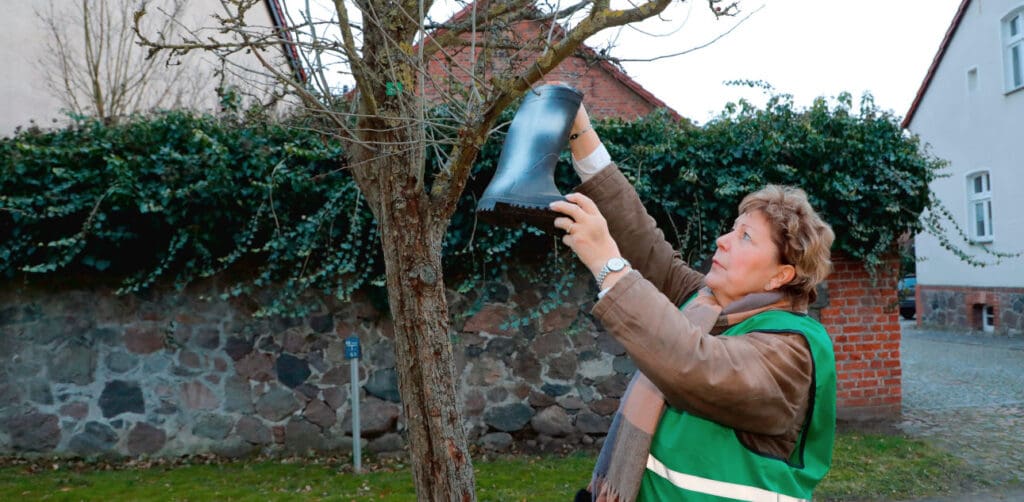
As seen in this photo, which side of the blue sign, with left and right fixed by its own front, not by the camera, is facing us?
front

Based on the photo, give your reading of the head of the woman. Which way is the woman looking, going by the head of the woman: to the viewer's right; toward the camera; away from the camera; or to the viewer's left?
to the viewer's left

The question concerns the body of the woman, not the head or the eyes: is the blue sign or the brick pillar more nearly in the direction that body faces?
the blue sign

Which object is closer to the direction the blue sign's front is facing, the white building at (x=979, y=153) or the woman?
the woman

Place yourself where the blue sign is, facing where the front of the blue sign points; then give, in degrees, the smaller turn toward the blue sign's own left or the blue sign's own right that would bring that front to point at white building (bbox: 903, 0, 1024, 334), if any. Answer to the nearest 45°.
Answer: approximately 135° to the blue sign's own left

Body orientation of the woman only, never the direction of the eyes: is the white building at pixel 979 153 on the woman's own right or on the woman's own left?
on the woman's own right

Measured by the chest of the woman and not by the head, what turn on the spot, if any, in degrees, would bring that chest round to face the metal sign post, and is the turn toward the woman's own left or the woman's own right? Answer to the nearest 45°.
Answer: approximately 45° to the woman's own right

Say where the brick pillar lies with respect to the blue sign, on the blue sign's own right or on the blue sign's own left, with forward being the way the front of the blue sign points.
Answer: on the blue sign's own left

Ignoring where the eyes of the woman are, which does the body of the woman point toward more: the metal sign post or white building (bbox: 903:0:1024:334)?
the metal sign post

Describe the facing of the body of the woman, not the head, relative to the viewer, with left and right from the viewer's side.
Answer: facing to the left of the viewer

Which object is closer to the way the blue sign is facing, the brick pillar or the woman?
the woman

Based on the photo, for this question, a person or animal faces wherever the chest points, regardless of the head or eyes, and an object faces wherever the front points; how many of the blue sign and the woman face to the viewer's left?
1
